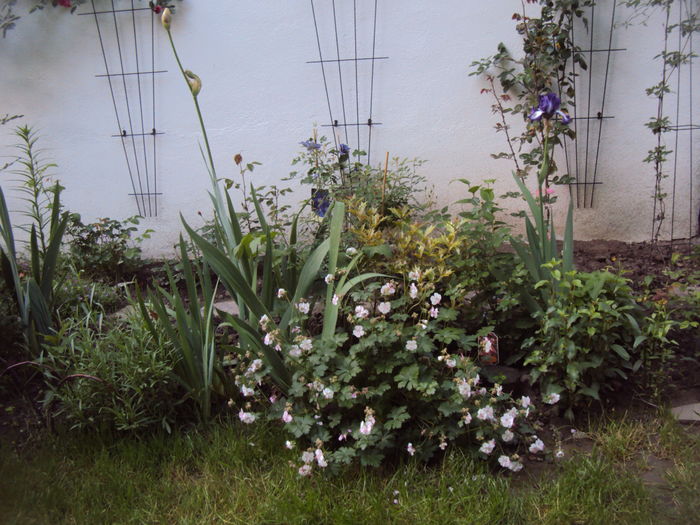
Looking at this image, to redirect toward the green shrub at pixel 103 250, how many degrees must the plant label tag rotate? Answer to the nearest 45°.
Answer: approximately 135° to its right

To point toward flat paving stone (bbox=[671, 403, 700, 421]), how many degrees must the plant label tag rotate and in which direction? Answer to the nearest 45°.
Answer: approximately 90° to its left

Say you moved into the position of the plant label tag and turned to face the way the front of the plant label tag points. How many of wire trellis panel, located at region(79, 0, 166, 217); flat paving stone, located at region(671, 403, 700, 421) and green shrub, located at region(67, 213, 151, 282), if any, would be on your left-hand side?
1

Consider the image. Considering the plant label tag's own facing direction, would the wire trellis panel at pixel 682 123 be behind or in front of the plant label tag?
behind

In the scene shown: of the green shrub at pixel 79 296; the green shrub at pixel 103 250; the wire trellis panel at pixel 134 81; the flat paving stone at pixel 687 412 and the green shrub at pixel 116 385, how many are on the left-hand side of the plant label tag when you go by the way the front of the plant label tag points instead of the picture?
1

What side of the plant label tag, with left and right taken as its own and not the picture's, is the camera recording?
front

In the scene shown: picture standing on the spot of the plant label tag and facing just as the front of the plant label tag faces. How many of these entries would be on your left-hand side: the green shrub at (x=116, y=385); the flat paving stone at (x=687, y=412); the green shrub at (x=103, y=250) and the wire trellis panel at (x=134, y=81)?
1

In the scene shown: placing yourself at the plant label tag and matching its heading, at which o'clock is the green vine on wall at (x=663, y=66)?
The green vine on wall is roughly at 7 o'clock from the plant label tag.

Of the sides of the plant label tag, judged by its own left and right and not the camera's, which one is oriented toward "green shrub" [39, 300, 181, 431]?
right
